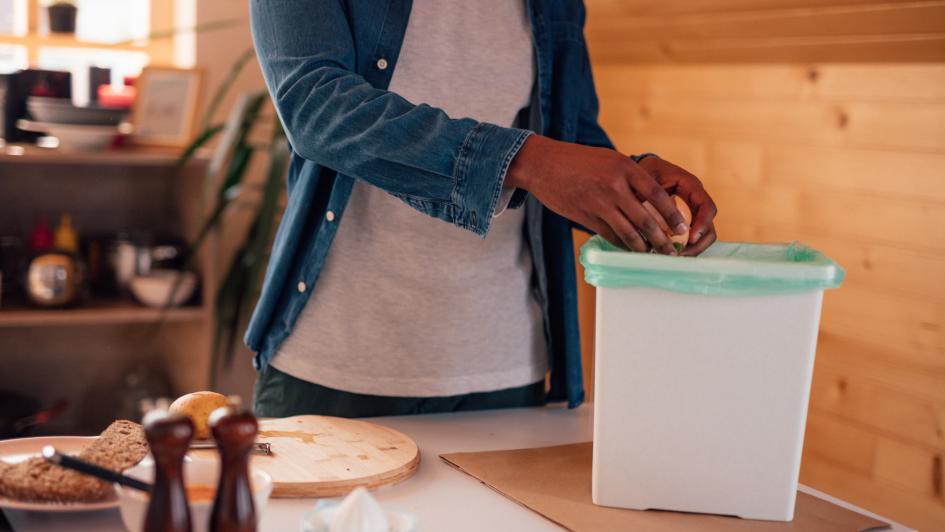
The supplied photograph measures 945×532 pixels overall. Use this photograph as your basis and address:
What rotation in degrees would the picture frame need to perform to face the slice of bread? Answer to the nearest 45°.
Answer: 0° — it already faces it

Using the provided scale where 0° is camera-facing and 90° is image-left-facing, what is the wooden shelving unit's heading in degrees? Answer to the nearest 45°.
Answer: approximately 0°

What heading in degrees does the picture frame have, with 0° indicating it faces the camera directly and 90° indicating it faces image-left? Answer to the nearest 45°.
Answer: approximately 0°

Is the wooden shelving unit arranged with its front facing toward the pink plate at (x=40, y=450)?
yes
